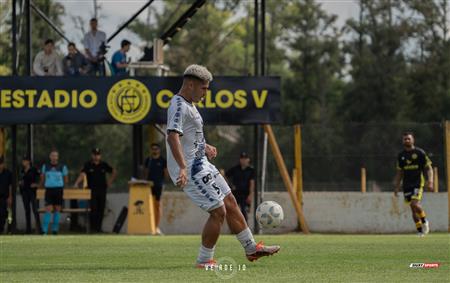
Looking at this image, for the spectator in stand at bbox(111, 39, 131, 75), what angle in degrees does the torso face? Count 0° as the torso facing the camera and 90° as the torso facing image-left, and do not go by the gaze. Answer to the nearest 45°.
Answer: approximately 270°

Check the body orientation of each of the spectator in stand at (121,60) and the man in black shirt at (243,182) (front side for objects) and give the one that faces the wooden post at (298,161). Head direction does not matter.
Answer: the spectator in stand

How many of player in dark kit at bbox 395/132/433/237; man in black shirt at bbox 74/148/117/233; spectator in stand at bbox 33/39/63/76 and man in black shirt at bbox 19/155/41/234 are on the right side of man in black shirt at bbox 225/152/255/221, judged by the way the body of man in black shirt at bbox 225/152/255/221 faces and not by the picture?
3

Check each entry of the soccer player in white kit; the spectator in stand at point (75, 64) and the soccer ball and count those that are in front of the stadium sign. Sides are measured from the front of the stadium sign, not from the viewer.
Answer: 2

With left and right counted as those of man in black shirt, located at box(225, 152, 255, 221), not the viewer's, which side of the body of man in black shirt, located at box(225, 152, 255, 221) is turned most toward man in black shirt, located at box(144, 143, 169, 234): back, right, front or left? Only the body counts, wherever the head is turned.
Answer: right

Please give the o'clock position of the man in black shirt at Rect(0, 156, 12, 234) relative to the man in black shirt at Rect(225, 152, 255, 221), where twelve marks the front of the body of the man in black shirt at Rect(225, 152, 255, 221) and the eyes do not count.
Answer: the man in black shirt at Rect(0, 156, 12, 234) is roughly at 3 o'clock from the man in black shirt at Rect(225, 152, 255, 221).
